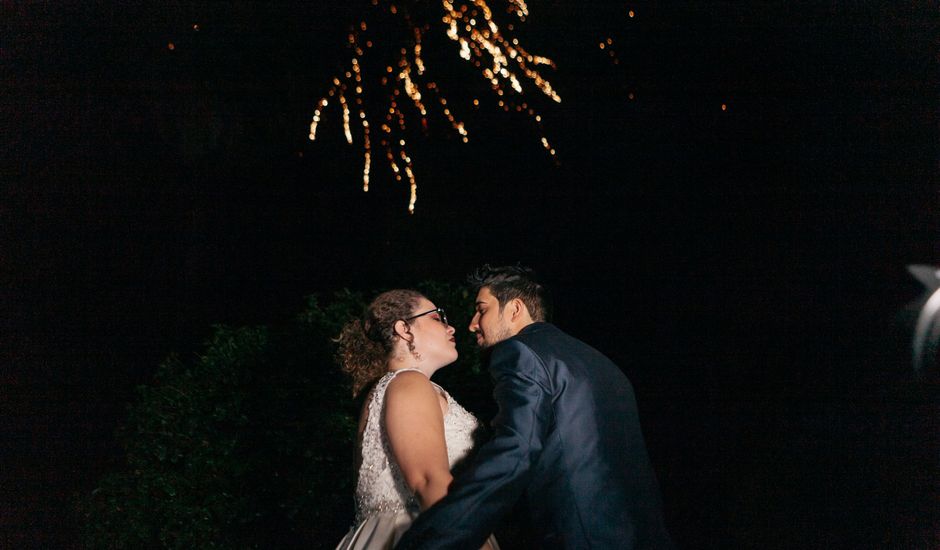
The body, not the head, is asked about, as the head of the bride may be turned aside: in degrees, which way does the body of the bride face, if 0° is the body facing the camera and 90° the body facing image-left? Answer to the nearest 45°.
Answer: approximately 270°

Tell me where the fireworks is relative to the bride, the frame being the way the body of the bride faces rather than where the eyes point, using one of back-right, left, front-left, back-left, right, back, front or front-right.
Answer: left

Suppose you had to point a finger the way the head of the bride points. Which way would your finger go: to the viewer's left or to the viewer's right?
to the viewer's right

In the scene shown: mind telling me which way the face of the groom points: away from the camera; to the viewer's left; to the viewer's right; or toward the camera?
to the viewer's left

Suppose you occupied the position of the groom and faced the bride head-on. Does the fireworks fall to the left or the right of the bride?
right

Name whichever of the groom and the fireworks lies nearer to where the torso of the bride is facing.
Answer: the groom
